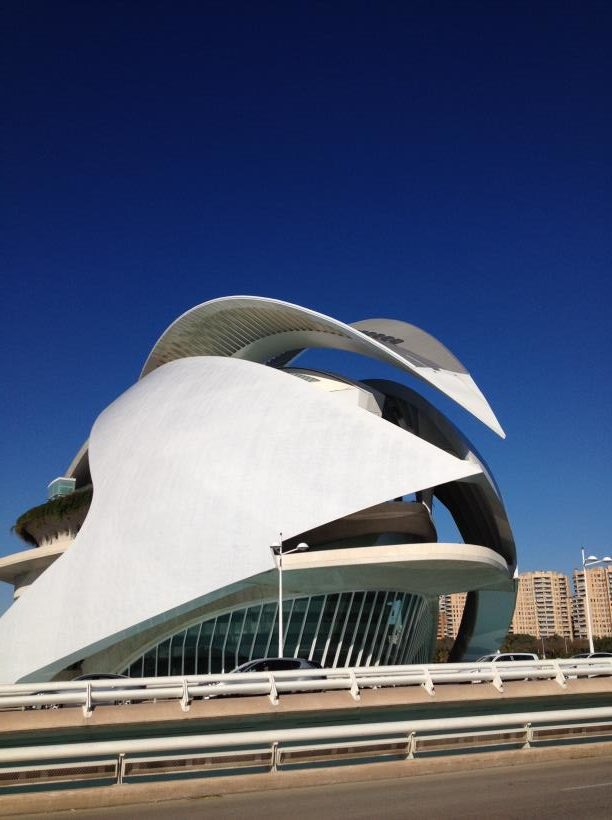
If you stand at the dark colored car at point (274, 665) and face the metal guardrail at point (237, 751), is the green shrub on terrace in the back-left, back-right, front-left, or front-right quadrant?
back-right

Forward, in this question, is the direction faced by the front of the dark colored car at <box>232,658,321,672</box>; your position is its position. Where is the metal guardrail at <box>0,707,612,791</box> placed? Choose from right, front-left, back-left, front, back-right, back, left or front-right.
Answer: left

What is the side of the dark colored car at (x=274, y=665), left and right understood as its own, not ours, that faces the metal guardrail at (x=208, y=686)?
left

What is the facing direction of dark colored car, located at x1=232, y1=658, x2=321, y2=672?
to the viewer's left

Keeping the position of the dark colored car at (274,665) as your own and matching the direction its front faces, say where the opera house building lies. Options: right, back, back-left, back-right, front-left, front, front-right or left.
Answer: right
